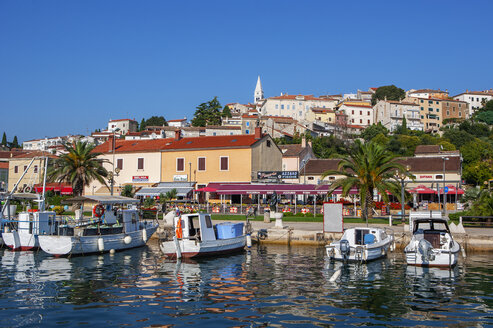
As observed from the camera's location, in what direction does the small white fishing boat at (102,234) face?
facing away from the viewer and to the right of the viewer
